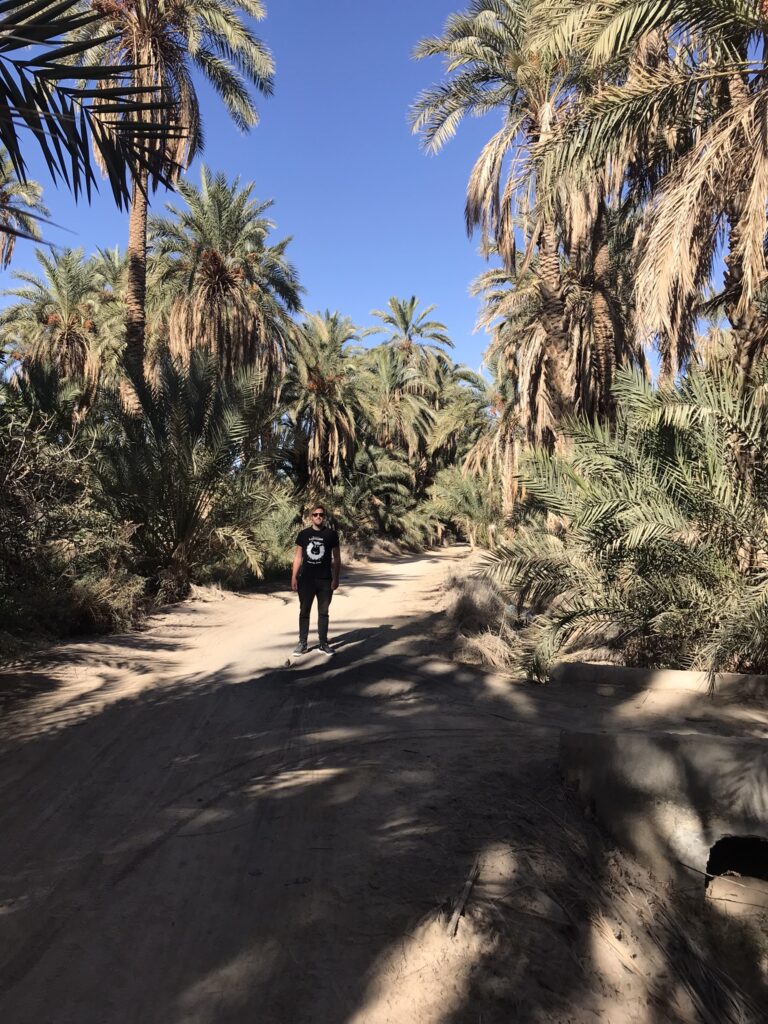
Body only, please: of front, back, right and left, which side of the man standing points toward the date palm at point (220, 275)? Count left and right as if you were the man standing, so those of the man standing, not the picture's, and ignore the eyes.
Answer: back

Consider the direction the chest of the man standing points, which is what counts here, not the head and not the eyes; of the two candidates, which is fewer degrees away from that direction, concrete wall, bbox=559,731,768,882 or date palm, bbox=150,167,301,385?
the concrete wall

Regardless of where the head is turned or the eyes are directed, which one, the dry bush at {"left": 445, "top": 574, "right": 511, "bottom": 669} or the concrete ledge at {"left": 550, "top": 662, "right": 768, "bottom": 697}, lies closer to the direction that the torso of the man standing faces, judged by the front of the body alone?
the concrete ledge

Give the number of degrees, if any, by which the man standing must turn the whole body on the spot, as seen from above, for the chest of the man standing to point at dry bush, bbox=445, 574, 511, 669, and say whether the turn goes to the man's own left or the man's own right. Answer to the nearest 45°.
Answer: approximately 135° to the man's own left

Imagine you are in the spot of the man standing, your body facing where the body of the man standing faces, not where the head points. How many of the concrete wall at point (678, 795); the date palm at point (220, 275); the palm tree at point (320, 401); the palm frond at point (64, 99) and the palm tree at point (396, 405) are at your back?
3

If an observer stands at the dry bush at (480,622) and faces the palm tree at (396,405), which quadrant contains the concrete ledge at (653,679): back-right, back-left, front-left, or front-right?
back-right

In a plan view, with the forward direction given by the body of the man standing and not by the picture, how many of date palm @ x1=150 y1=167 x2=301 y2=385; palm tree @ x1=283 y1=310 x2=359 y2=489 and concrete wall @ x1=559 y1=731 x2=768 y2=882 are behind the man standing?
2

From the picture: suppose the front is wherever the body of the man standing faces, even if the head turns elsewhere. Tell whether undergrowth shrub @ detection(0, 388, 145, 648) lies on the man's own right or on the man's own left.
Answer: on the man's own right

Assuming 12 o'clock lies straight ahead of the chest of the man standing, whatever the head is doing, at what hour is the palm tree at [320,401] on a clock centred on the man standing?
The palm tree is roughly at 6 o'clock from the man standing.

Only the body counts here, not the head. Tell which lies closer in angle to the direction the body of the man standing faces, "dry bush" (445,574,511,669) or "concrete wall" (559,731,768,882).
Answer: the concrete wall

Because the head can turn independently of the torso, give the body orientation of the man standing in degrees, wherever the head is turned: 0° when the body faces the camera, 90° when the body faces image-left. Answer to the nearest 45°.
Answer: approximately 0°
